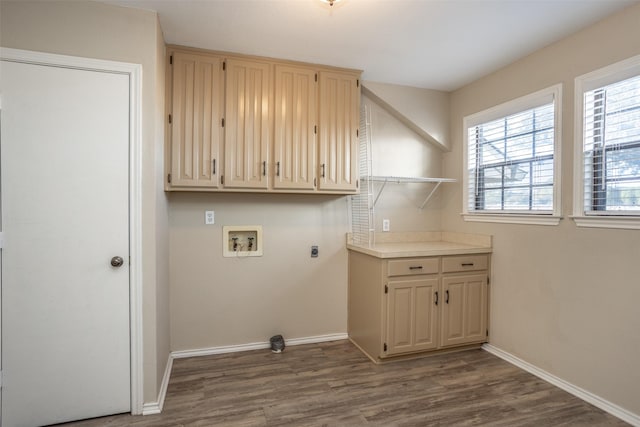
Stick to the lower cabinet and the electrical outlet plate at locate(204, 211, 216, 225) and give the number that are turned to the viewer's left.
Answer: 0

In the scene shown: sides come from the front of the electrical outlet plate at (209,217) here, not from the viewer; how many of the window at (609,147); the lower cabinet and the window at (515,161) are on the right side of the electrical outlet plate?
0

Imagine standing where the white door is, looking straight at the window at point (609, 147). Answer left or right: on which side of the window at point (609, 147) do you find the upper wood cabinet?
left

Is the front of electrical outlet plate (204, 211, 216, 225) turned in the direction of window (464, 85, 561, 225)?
no

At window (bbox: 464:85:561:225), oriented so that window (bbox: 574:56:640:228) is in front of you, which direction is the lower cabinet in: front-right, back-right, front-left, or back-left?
back-right

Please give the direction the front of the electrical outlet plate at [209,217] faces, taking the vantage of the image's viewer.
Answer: facing the viewer

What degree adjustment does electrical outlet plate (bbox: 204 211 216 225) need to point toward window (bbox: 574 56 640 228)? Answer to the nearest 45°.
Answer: approximately 45° to its left

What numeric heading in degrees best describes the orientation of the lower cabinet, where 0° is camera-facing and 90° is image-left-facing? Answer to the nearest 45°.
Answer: approximately 315°

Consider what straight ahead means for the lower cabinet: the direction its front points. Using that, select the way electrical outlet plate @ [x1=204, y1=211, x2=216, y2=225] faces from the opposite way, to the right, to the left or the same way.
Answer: the same way

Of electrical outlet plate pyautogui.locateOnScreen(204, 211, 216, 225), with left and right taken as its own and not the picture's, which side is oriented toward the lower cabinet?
left

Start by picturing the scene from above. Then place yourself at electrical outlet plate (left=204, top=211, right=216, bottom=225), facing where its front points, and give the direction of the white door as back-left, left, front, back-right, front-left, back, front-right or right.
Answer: front-right
